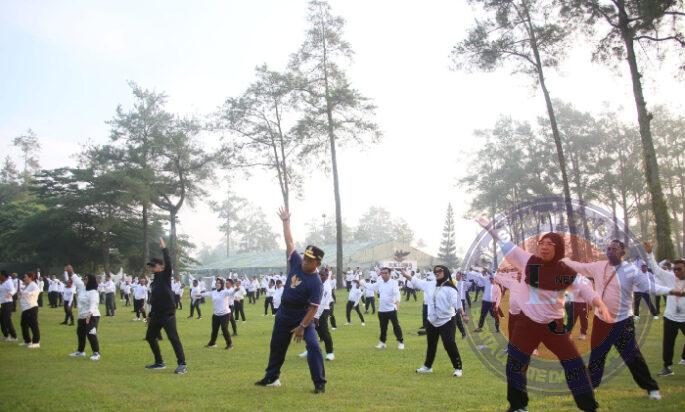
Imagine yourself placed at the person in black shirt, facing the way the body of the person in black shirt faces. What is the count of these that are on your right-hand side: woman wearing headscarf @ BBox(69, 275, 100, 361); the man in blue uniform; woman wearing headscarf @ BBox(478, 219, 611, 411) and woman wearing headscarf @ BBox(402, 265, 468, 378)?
1

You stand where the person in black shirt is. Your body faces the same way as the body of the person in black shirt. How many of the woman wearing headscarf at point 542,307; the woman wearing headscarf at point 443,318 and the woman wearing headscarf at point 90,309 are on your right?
1

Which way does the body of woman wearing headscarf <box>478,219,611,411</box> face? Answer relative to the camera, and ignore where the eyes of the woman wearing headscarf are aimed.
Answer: toward the camera

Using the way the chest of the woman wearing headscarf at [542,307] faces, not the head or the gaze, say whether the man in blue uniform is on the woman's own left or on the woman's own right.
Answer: on the woman's own right

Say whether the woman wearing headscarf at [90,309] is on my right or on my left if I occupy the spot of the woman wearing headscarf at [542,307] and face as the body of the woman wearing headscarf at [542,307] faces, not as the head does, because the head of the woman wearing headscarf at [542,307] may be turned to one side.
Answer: on my right

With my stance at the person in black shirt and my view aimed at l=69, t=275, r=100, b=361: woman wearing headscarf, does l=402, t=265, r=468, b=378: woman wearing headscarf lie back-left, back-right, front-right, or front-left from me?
back-right

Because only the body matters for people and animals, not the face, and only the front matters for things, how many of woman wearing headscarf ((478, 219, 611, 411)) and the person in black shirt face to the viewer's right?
0

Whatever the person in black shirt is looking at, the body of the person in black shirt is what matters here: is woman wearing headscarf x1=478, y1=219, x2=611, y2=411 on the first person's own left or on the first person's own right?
on the first person's own left

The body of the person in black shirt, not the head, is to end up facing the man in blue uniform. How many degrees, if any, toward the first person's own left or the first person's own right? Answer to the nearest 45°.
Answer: approximately 90° to the first person's own left

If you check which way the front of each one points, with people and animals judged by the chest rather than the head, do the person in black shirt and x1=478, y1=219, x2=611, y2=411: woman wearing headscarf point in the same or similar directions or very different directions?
same or similar directions

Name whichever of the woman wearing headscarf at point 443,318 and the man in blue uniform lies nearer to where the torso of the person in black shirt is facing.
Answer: the man in blue uniform

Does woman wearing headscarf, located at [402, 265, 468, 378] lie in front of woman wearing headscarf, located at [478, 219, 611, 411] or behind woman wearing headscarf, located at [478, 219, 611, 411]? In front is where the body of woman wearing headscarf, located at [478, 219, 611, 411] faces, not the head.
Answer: behind

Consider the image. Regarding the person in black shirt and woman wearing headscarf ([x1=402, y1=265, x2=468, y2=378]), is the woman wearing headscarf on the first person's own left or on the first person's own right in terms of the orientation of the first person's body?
on the first person's own left

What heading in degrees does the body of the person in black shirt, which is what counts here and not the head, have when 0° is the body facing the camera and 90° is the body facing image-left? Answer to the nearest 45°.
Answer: approximately 45°

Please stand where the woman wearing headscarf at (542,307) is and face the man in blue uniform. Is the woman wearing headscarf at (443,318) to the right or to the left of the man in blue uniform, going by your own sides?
right
